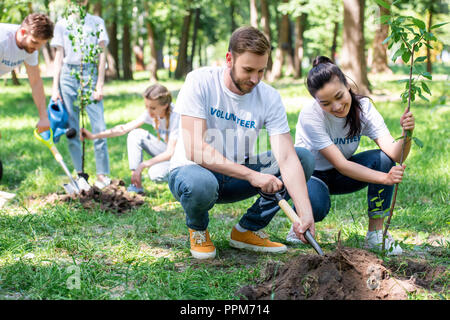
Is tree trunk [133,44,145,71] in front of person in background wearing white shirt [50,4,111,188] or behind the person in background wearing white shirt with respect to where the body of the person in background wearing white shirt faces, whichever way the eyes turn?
behind

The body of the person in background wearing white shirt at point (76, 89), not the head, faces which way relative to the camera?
toward the camera

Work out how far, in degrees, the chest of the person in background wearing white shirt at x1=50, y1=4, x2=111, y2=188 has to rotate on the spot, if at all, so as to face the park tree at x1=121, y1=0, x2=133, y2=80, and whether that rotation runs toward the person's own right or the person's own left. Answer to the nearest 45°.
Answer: approximately 180°

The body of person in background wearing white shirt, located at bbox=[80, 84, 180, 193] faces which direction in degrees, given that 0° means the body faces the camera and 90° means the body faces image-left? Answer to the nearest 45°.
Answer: approximately 45°

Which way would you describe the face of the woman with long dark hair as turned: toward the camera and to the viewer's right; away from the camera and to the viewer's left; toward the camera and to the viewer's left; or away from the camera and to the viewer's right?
toward the camera and to the viewer's left

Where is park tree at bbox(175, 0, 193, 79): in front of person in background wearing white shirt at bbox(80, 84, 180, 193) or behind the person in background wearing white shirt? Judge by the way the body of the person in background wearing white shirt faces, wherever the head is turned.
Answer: behind

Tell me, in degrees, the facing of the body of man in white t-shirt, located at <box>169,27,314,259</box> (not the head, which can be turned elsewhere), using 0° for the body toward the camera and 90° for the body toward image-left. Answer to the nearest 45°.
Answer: approximately 315°
